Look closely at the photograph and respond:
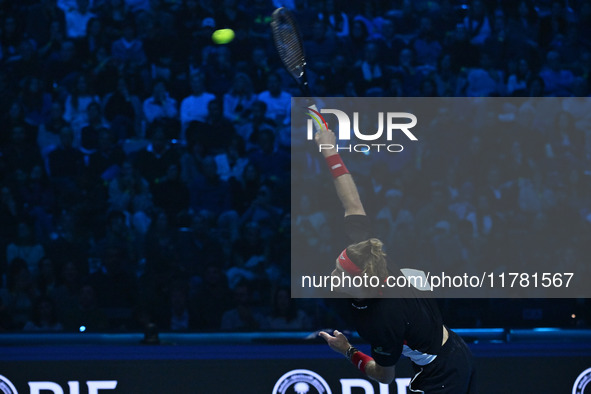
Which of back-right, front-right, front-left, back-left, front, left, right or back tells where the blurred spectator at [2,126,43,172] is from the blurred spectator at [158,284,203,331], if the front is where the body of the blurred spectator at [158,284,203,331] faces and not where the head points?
back-right

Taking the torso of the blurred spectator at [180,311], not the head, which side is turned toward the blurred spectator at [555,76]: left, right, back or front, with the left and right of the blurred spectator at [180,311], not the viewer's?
left

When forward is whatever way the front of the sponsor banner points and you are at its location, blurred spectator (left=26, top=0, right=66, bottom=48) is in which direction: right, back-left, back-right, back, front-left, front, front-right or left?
back-right

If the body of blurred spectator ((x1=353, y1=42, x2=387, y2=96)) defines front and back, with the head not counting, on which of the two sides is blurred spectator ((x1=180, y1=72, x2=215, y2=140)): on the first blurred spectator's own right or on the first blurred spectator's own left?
on the first blurred spectator's own right

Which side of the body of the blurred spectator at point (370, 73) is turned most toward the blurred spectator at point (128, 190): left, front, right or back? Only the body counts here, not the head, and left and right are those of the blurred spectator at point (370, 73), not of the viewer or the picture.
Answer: right

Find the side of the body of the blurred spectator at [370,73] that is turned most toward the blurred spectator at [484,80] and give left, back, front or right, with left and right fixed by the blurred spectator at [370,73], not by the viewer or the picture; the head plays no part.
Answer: left

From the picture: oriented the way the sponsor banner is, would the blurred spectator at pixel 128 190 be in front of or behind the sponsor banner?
behind

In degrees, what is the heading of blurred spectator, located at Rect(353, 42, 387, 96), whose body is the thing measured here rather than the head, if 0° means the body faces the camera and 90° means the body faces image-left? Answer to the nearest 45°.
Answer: approximately 0°

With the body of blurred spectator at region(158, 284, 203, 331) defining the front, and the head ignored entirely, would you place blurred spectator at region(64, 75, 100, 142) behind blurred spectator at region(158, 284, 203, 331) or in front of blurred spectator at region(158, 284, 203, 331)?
behind

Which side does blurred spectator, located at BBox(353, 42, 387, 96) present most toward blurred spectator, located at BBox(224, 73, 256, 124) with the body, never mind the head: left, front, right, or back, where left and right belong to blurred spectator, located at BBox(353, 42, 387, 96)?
right

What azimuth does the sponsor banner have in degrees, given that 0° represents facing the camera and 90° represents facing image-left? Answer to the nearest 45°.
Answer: approximately 0°
